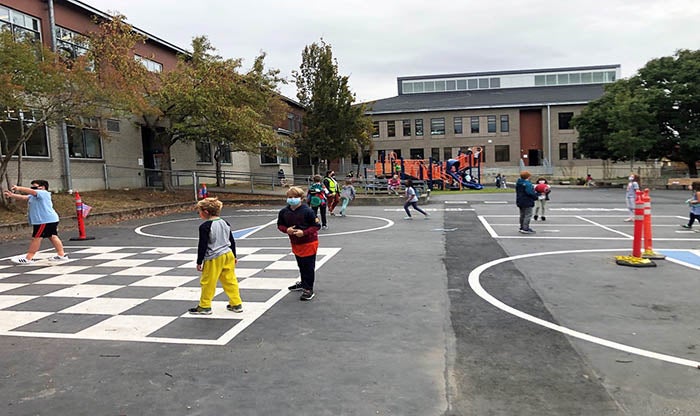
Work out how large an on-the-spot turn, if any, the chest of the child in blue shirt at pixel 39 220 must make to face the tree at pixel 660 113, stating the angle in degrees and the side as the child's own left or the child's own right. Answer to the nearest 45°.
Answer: approximately 180°

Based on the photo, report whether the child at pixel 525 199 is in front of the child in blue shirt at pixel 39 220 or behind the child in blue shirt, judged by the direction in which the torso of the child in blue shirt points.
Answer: behind

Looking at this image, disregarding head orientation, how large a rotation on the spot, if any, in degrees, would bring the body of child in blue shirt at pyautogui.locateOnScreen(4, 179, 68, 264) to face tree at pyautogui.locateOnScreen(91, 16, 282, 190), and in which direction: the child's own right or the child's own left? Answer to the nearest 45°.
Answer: approximately 135° to the child's own right

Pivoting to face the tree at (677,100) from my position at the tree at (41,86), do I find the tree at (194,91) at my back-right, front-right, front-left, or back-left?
front-left

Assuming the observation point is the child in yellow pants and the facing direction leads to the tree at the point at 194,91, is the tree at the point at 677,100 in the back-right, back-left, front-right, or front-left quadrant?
front-right

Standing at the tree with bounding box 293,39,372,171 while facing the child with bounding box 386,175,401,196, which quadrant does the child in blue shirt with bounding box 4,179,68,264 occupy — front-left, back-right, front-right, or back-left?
front-right

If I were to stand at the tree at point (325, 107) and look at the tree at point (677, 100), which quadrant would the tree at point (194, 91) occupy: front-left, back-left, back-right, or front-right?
back-right

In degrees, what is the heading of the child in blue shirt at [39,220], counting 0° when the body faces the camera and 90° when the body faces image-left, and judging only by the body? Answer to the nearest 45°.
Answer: approximately 90°
